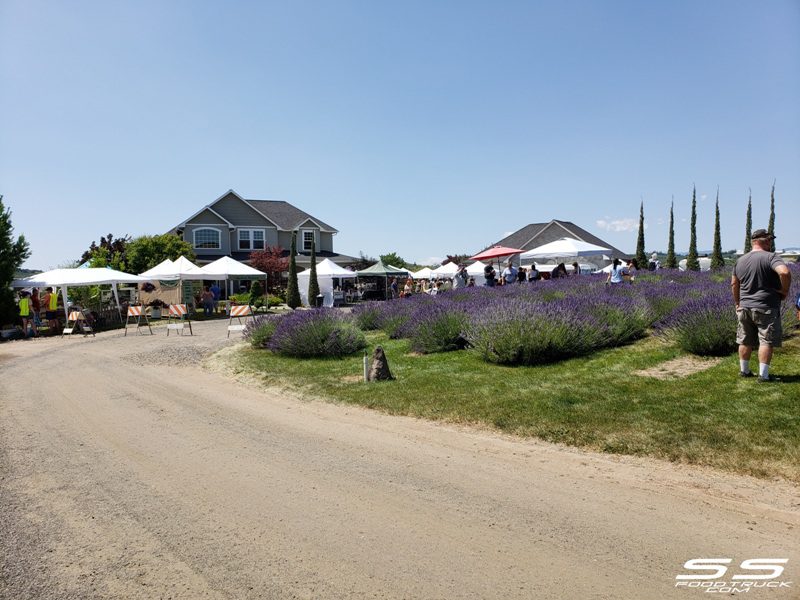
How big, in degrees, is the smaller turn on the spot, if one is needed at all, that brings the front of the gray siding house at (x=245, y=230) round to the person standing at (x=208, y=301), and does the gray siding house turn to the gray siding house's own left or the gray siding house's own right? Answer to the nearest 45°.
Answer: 0° — it already faces them

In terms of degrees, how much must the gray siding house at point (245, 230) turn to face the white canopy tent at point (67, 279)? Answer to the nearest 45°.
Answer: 0° — it already faces it

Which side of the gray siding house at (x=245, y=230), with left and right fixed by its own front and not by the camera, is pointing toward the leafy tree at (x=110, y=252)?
right

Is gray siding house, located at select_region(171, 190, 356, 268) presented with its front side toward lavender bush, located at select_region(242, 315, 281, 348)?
yes

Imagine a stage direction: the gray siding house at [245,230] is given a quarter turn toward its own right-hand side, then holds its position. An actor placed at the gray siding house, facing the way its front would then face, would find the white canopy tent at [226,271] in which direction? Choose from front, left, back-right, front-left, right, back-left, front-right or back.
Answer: left

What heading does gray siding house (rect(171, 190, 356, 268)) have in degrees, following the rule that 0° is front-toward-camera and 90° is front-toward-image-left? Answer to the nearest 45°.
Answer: approximately 0°

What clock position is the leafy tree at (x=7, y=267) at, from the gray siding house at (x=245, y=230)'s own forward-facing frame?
The leafy tree is roughly at 1 o'clock from the gray siding house.

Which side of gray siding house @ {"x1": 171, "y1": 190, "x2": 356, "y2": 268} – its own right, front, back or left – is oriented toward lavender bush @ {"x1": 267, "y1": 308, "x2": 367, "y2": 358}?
front

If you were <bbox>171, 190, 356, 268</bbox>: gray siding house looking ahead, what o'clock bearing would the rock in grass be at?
The rock in grass is roughly at 12 o'clock from the gray siding house.

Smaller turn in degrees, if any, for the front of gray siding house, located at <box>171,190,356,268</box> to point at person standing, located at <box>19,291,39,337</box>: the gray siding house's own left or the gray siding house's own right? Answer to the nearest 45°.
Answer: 0° — it already faces them

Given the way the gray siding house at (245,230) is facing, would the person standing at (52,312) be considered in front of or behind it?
in front
